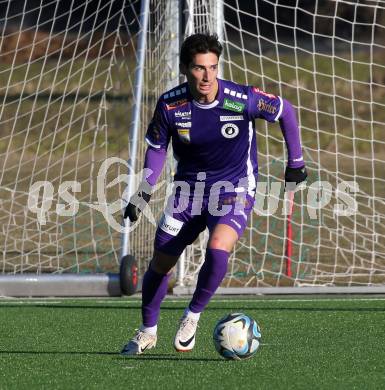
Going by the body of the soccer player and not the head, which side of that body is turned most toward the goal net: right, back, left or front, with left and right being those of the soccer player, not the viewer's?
back

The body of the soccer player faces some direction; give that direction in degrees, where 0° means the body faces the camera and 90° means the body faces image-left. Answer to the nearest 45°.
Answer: approximately 0°
